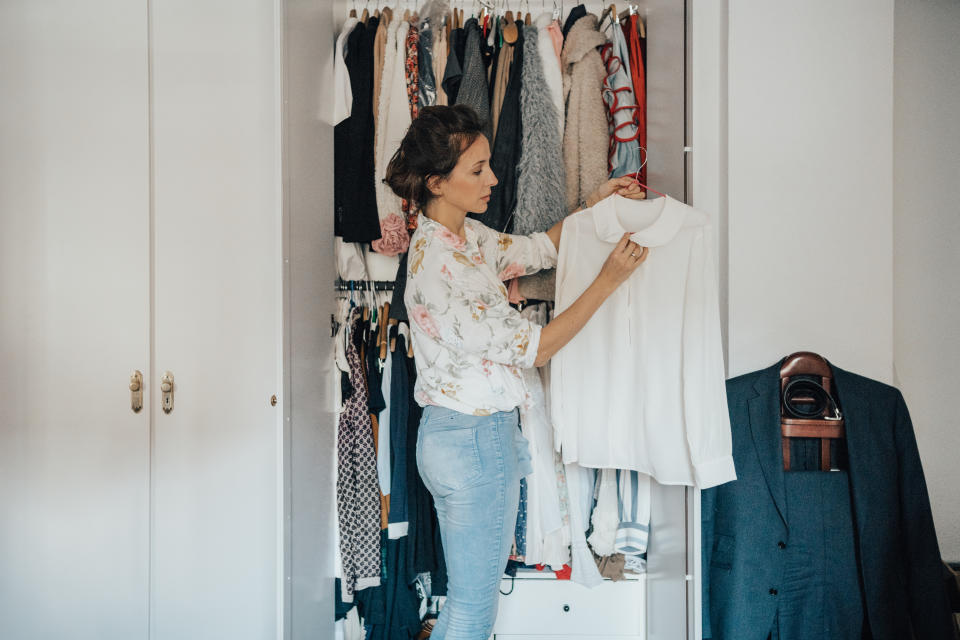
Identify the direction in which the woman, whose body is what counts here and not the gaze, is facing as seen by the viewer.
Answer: to the viewer's right

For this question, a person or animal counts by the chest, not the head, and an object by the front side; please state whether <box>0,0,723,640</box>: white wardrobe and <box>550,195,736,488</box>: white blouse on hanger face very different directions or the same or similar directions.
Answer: same or similar directions

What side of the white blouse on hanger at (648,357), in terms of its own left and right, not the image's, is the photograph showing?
front

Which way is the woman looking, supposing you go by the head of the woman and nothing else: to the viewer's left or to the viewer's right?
to the viewer's right

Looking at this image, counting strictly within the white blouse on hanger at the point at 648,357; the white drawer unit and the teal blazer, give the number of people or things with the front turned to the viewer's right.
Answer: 0

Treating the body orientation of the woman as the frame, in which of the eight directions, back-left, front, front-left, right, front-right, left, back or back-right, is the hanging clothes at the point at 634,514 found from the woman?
front-left

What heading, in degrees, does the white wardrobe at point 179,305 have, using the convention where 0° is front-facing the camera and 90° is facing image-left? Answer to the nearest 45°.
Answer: approximately 0°

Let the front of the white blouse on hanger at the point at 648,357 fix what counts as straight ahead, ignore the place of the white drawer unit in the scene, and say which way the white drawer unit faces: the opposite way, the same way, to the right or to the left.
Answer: the same way

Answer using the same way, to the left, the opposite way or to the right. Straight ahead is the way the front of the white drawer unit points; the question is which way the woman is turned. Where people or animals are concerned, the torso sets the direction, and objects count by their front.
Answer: to the left

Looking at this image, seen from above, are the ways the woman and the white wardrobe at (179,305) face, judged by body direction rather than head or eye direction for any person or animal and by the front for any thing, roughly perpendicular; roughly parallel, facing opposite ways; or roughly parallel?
roughly perpendicular

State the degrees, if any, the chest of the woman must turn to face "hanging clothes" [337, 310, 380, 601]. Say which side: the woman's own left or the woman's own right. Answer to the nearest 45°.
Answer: approximately 135° to the woman's own left

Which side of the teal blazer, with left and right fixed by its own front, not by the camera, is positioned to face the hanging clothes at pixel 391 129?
right

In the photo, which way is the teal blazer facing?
toward the camera
